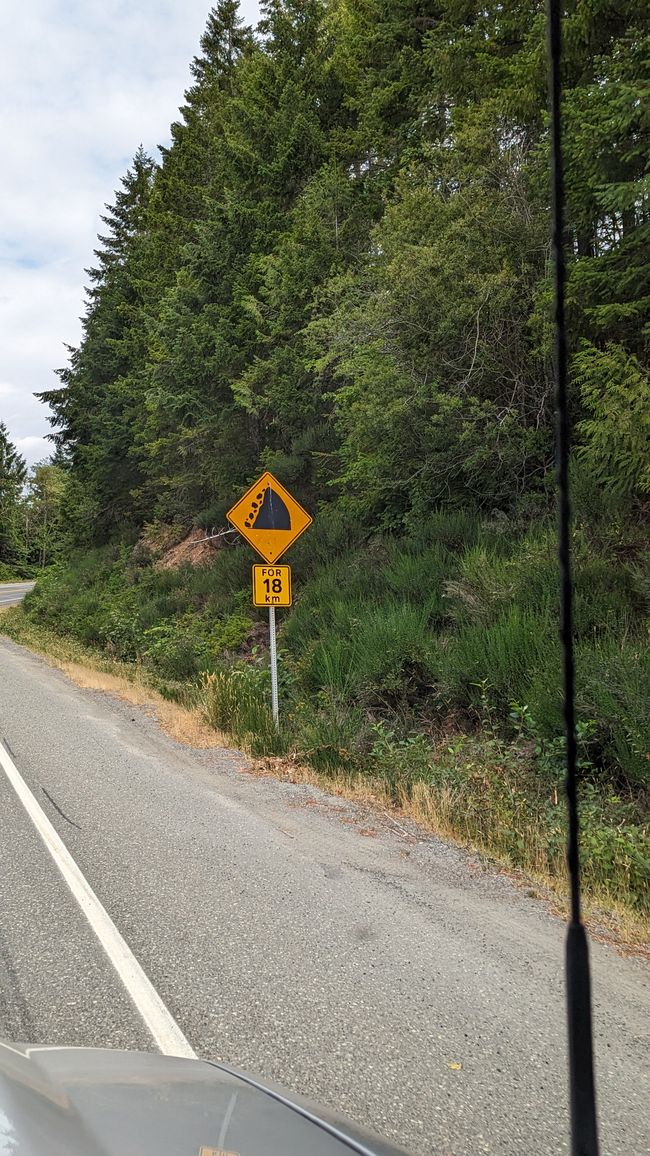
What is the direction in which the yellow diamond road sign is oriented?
toward the camera

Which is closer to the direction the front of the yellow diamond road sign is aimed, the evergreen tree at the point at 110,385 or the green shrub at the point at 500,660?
the green shrub

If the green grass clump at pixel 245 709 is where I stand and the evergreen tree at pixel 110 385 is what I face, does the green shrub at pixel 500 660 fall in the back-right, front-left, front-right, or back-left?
back-right

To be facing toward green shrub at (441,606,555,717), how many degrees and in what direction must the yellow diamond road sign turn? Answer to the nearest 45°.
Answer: approximately 45° to its left

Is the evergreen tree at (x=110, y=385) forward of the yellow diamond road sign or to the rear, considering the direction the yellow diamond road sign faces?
to the rear
